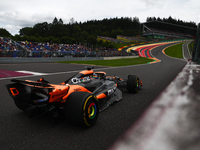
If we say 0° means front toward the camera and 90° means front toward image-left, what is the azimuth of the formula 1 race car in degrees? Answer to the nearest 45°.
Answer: approximately 225°
